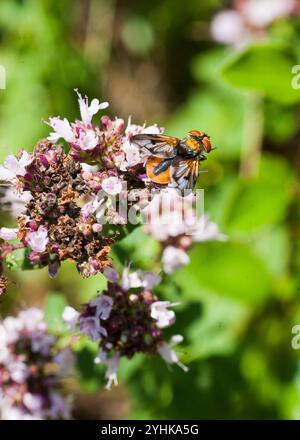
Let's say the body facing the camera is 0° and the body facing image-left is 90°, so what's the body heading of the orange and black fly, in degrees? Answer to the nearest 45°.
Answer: approximately 225°

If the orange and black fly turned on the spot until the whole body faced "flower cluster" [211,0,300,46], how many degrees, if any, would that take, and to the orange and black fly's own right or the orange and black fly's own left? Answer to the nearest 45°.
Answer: approximately 45° to the orange and black fly's own left

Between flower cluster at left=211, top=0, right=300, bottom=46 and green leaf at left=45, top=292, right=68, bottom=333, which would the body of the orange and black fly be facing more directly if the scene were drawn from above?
the flower cluster
